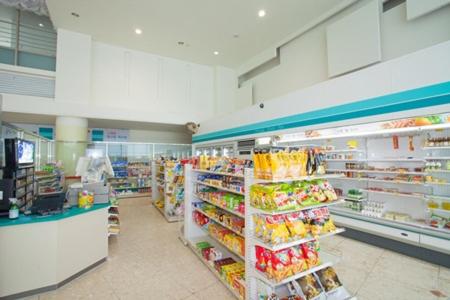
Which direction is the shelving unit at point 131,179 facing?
toward the camera

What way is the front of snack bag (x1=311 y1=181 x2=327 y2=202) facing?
toward the camera

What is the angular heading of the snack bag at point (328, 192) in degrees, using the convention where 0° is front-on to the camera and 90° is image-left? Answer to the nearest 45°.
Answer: approximately 0°

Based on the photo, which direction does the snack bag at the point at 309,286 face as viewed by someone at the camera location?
facing the viewer

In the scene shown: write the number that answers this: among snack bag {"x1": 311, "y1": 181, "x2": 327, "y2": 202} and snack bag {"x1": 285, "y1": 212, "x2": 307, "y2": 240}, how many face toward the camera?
2

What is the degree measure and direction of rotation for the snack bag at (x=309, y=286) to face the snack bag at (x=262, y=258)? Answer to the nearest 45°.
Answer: approximately 45° to its right

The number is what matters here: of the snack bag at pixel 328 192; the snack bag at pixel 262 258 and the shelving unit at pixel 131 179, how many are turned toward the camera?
3

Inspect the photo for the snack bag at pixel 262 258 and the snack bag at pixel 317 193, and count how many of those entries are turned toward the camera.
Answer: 2

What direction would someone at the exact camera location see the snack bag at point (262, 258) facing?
facing the viewer

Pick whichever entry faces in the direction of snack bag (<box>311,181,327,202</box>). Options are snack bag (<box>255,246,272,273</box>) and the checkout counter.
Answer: the checkout counter

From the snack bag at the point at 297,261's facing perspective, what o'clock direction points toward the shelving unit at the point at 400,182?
The shelving unit is roughly at 9 o'clock from the snack bag.
